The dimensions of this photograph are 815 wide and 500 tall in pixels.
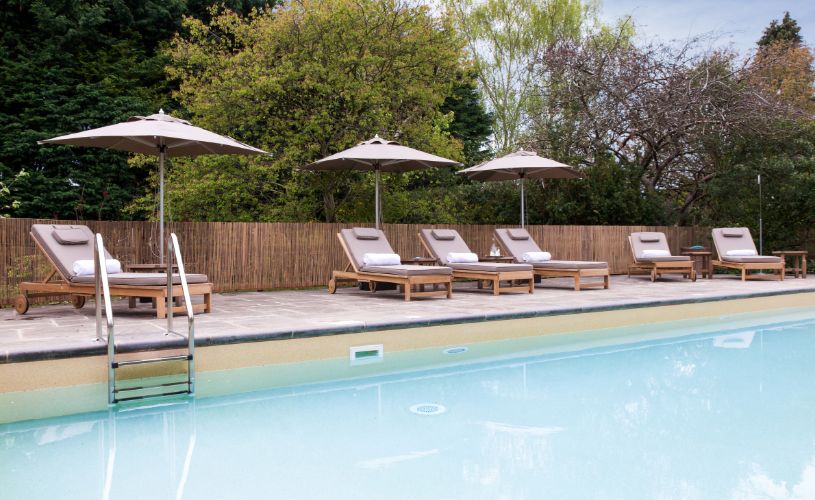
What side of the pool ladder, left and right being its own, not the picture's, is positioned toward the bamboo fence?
back

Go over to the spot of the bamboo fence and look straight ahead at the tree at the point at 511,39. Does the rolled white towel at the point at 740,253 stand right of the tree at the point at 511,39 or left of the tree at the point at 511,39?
right

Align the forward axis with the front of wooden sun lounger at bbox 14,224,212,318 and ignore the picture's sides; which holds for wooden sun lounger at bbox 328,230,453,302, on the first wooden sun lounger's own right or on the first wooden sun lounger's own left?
on the first wooden sun lounger's own left

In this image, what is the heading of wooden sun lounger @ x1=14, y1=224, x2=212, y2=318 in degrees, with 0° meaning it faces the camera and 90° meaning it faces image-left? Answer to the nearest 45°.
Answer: approximately 315°

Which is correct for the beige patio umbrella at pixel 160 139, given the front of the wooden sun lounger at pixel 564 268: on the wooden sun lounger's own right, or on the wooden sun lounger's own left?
on the wooden sun lounger's own right

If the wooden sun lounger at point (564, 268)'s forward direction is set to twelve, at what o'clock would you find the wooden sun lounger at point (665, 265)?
the wooden sun lounger at point (665, 265) is roughly at 9 o'clock from the wooden sun lounger at point (564, 268).

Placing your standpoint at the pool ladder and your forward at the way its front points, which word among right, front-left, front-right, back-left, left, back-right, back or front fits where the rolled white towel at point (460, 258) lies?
back-left
